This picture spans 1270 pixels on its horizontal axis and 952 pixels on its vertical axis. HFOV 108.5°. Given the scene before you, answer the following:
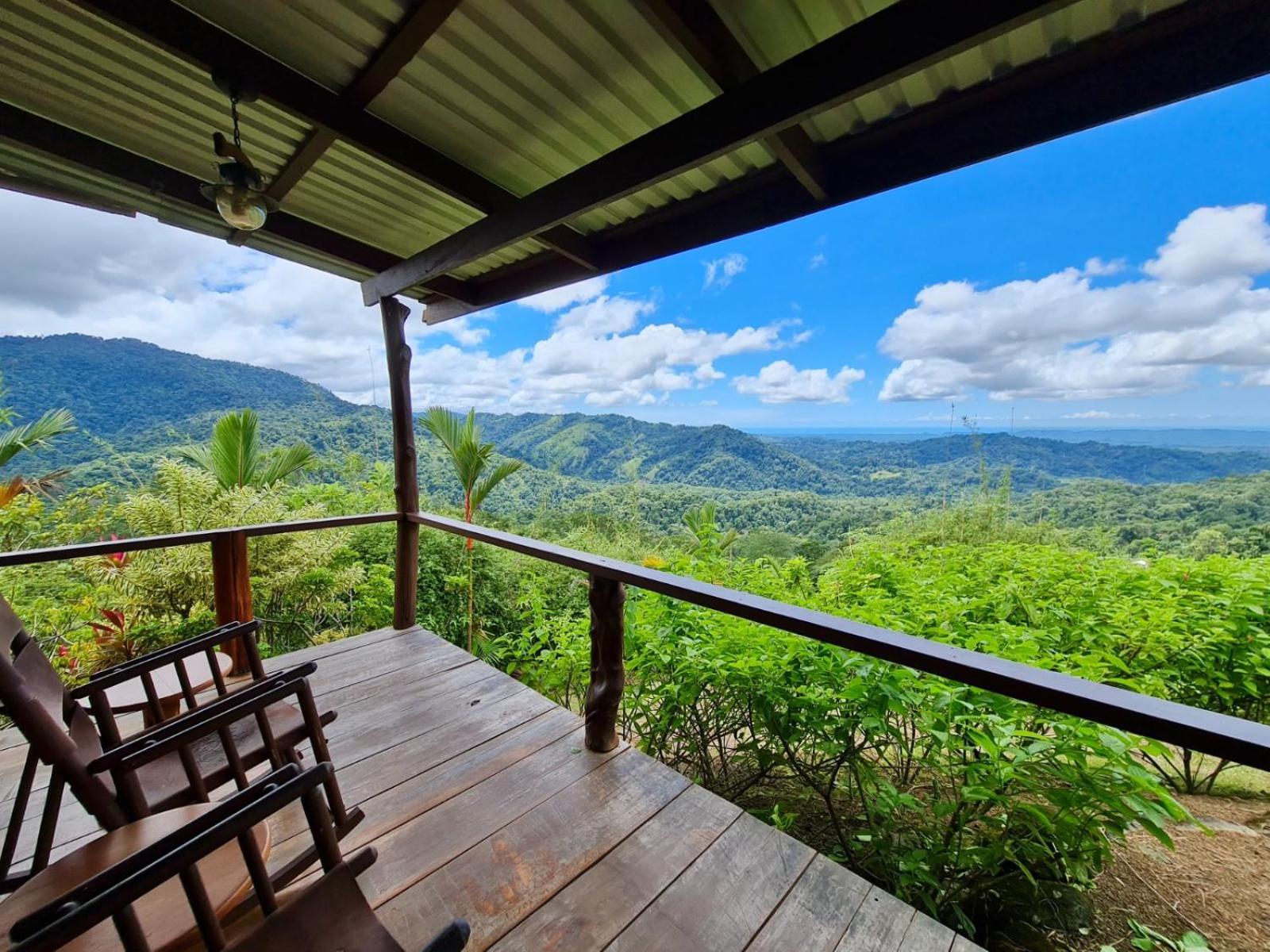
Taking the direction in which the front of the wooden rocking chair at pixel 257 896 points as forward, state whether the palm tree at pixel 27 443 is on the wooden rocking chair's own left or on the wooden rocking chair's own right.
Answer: on the wooden rocking chair's own left

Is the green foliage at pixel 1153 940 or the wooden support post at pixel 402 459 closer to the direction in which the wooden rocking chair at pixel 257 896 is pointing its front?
the green foliage

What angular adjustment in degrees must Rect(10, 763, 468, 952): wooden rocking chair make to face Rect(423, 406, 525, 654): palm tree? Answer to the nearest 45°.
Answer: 0° — it already faces it

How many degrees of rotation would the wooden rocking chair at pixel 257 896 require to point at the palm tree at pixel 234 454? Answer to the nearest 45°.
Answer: approximately 45° to its left

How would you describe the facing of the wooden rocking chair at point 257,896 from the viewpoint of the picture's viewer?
facing away from the viewer and to the right of the viewer

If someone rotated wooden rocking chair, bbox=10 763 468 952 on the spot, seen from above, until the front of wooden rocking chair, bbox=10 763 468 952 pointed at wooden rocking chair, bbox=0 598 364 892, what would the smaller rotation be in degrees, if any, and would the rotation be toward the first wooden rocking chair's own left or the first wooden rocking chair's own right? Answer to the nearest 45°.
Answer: approximately 45° to the first wooden rocking chair's own left

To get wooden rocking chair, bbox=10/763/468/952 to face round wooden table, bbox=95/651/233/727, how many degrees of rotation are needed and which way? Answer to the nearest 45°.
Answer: approximately 45° to its left

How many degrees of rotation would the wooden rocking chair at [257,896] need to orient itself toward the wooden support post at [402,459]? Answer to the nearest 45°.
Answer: approximately 45° to its left
